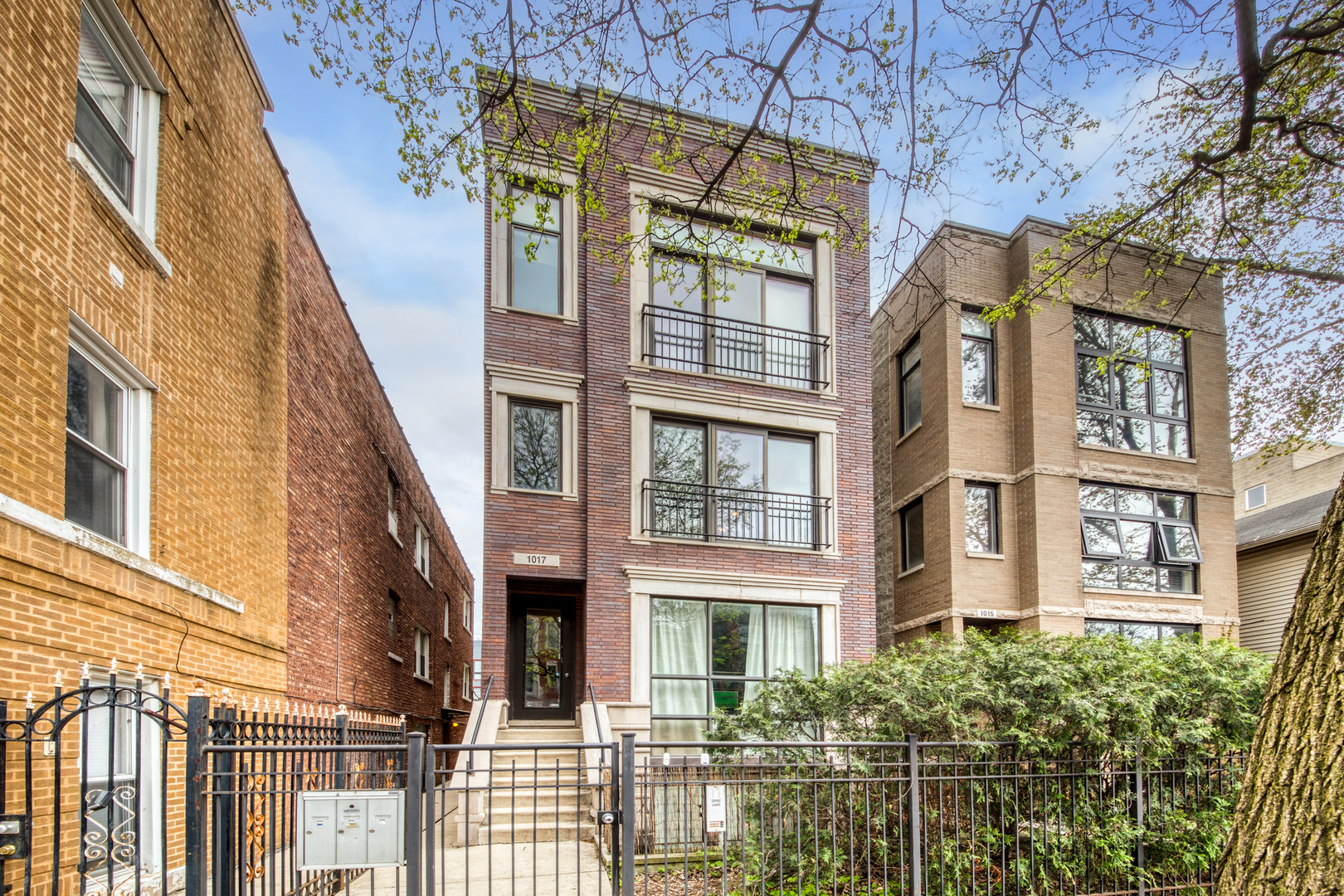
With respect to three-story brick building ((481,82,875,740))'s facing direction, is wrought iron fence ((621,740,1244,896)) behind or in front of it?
in front

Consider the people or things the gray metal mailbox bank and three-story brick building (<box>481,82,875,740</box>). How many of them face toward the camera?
2

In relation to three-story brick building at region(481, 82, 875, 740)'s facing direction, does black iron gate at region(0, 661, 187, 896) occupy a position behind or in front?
in front

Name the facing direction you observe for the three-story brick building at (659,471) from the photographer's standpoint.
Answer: facing the viewer

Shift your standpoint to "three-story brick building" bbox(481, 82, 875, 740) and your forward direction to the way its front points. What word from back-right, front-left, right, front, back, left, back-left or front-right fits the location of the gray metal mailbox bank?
front

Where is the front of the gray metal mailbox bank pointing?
toward the camera

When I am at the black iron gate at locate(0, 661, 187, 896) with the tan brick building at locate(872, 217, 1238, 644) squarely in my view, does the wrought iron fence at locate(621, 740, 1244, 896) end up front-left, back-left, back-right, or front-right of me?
front-right
